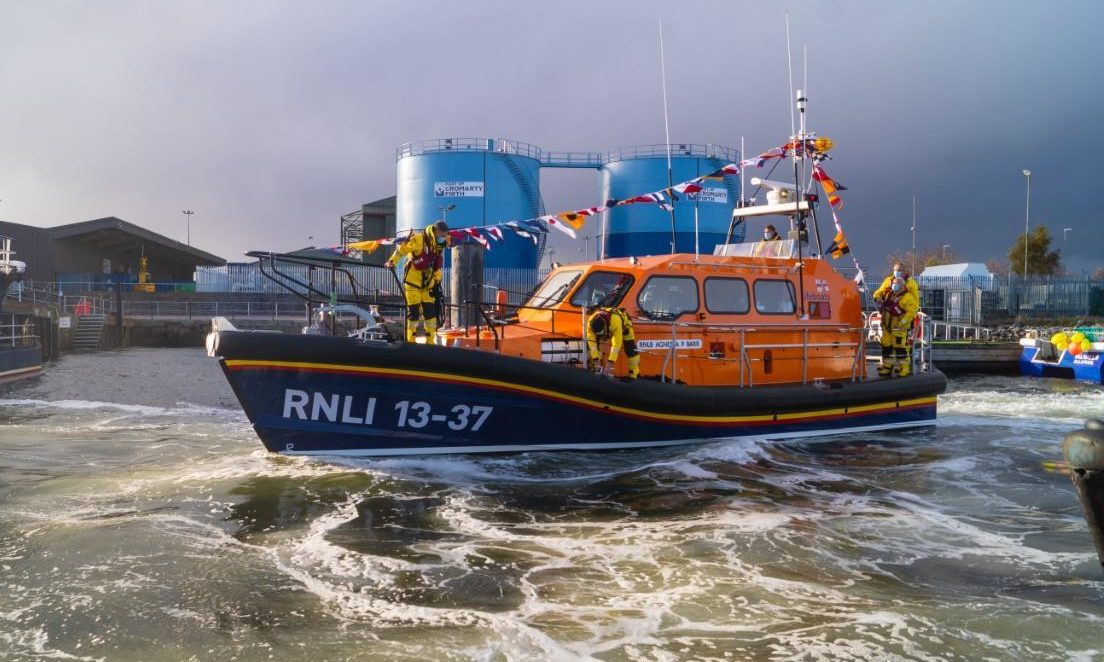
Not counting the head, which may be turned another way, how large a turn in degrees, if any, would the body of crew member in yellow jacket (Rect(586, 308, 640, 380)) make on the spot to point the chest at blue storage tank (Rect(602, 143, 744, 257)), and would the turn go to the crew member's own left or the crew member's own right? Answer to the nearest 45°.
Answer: approximately 135° to the crew member's own right

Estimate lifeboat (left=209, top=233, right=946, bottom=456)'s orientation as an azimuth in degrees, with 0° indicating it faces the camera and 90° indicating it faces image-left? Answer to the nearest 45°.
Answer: approximately 90°

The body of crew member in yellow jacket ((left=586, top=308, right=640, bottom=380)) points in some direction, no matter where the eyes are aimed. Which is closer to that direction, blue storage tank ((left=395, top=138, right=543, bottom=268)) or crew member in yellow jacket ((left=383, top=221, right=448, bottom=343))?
the crew member in yellow jacket

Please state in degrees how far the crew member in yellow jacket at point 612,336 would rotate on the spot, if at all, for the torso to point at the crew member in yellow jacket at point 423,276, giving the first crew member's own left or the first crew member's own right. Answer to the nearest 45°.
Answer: approximately 45° to the first crew member's own right

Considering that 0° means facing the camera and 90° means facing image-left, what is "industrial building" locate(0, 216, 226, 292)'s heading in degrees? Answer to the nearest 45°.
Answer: approximately 315°

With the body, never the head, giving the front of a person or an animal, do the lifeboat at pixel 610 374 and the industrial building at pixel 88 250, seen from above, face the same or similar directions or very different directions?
very different directions

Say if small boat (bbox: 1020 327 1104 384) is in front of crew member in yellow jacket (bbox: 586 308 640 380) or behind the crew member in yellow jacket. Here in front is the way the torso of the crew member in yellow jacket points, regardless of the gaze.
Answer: behind

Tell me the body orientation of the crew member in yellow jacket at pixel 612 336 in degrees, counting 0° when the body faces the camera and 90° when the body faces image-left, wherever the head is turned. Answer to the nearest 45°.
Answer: approximately 45°

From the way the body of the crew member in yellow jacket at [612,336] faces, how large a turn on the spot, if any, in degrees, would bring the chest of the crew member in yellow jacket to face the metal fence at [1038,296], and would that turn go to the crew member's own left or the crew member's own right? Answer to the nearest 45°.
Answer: approximately 180°

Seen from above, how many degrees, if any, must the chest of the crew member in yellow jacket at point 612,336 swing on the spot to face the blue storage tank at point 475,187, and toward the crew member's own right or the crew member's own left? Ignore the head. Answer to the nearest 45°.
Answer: approximately 135° to the crew member's own right

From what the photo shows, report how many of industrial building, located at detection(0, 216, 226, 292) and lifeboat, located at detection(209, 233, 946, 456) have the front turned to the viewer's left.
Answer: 1
